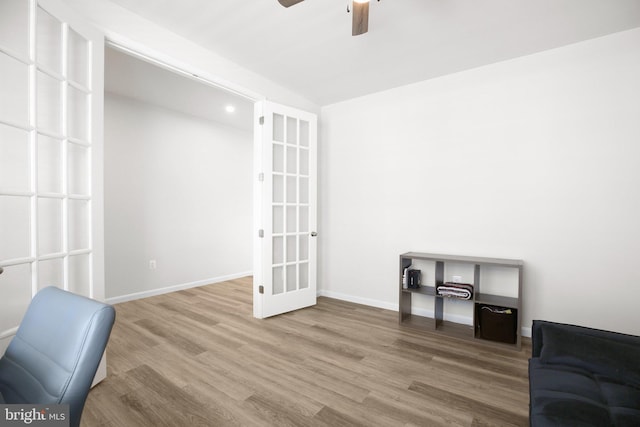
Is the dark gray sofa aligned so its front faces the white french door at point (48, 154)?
no

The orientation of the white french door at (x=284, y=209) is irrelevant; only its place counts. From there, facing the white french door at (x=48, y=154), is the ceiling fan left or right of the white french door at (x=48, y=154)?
left

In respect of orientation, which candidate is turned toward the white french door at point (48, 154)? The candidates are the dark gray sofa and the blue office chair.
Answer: the dark gray sofa

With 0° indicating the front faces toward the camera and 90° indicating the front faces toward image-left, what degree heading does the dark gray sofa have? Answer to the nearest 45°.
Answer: approximately 45°
